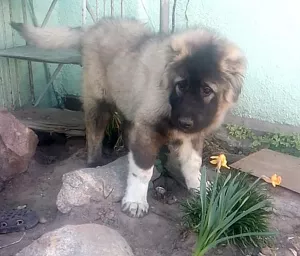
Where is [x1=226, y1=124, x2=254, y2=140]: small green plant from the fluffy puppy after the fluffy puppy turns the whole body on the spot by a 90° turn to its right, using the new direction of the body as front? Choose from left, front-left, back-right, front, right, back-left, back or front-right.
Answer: back

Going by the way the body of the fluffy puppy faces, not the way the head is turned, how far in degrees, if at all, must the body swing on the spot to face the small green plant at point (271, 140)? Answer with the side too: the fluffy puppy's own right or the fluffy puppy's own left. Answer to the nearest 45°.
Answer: approximately 90° to the fluffy puppy's own left

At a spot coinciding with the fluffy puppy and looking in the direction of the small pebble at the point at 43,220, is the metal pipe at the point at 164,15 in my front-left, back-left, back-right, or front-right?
back-right

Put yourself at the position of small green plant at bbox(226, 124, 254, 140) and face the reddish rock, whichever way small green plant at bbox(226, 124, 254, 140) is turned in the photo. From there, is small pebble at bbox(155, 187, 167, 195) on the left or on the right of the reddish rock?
left

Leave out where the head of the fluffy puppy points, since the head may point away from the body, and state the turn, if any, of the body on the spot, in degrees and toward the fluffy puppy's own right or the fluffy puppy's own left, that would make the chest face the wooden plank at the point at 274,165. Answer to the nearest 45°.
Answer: approximately 45° to the fluffy puppy's own left

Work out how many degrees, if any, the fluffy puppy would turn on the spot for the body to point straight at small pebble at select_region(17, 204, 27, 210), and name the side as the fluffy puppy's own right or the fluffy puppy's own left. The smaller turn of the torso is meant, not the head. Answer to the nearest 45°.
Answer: approximately 135° to the fluffy puppy's own right

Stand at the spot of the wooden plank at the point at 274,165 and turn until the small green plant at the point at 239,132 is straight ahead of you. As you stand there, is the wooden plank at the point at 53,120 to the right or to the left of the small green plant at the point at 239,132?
left

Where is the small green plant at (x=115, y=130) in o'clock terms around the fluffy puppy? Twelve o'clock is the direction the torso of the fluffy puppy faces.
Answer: The small green plant is roughly at 7 o'clock from the fluffy puppy.

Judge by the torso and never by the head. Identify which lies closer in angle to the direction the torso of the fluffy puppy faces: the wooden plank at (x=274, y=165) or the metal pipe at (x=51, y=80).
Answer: the wooden plank

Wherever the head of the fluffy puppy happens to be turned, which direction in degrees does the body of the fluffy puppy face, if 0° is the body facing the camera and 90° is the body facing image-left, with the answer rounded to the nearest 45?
approximately 315°

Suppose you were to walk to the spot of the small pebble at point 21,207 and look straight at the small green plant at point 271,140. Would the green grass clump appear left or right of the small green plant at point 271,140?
right

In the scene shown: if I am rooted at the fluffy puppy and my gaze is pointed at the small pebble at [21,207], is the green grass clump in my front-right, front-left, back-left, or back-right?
back-left

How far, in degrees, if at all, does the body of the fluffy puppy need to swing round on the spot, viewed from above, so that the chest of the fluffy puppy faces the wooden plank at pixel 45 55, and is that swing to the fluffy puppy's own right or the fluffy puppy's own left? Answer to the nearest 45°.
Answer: approximately 180°
